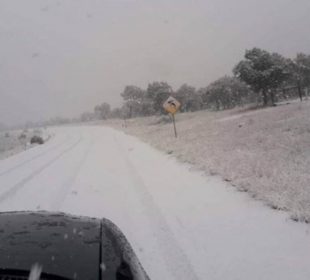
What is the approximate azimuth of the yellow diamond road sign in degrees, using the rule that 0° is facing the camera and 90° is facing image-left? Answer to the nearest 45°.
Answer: approximately 0°
